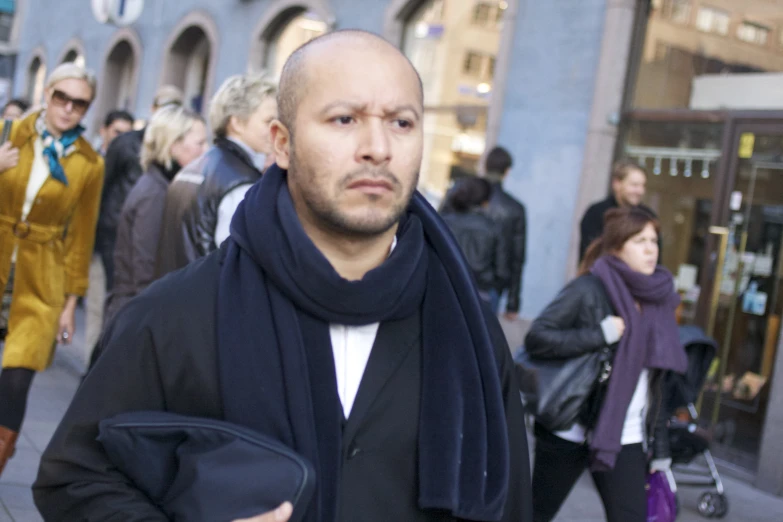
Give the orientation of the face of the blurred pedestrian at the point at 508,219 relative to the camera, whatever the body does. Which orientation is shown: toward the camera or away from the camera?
away from the camera

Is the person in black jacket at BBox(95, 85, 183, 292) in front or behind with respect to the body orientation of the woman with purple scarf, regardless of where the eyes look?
behind

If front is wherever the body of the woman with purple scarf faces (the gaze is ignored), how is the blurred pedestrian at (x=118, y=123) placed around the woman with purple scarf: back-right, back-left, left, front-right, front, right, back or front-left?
back

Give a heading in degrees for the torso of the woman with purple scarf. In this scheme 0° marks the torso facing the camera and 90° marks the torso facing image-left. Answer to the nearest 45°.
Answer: approximately 315°

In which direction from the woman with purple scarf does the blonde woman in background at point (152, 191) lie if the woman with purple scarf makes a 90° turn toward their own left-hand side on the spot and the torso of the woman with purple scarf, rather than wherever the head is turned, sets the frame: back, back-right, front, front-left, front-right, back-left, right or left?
back-left

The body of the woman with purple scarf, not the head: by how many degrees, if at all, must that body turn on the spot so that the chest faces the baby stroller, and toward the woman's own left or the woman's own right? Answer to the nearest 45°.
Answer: approximately 135° to the woman's own left

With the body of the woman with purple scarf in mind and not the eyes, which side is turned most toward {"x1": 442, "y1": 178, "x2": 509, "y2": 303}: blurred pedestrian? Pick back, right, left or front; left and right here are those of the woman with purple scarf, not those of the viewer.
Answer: back

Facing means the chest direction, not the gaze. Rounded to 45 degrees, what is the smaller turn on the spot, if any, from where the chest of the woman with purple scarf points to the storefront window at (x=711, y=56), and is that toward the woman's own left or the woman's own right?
approximately 135° to the woman's own left

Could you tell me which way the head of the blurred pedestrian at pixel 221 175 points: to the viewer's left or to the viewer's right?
to the viewer's right

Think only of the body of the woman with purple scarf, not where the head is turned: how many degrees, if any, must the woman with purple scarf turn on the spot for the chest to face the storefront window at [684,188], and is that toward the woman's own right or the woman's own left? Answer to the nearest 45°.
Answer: approximately 135° to the woman's own left

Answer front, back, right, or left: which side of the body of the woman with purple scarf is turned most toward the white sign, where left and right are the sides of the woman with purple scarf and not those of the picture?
back

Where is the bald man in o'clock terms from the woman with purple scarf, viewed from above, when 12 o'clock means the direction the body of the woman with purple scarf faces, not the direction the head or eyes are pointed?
The bald man is roughly at 2 o'clock from the woman with purple scarf.
